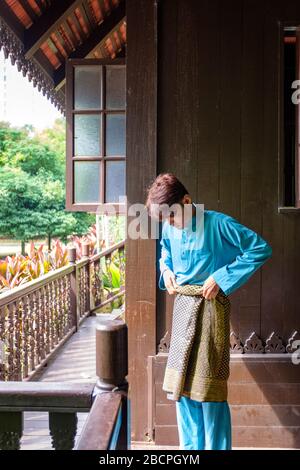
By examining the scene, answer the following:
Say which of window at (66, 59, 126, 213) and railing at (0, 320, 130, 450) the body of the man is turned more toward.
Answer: the railing

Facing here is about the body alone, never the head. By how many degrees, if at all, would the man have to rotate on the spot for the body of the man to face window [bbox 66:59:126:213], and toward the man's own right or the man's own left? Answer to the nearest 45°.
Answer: approximately 90° to the man's own right

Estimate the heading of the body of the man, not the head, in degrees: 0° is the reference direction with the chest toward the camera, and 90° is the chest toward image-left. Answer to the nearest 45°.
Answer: approximately 45°

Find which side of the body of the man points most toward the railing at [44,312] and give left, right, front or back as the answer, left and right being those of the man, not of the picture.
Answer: right

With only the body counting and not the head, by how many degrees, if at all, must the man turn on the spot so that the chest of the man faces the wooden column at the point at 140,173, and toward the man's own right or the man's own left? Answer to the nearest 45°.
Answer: approximately 90° to the man's own right

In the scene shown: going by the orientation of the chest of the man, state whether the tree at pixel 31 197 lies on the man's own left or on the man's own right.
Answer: on the man's own right
